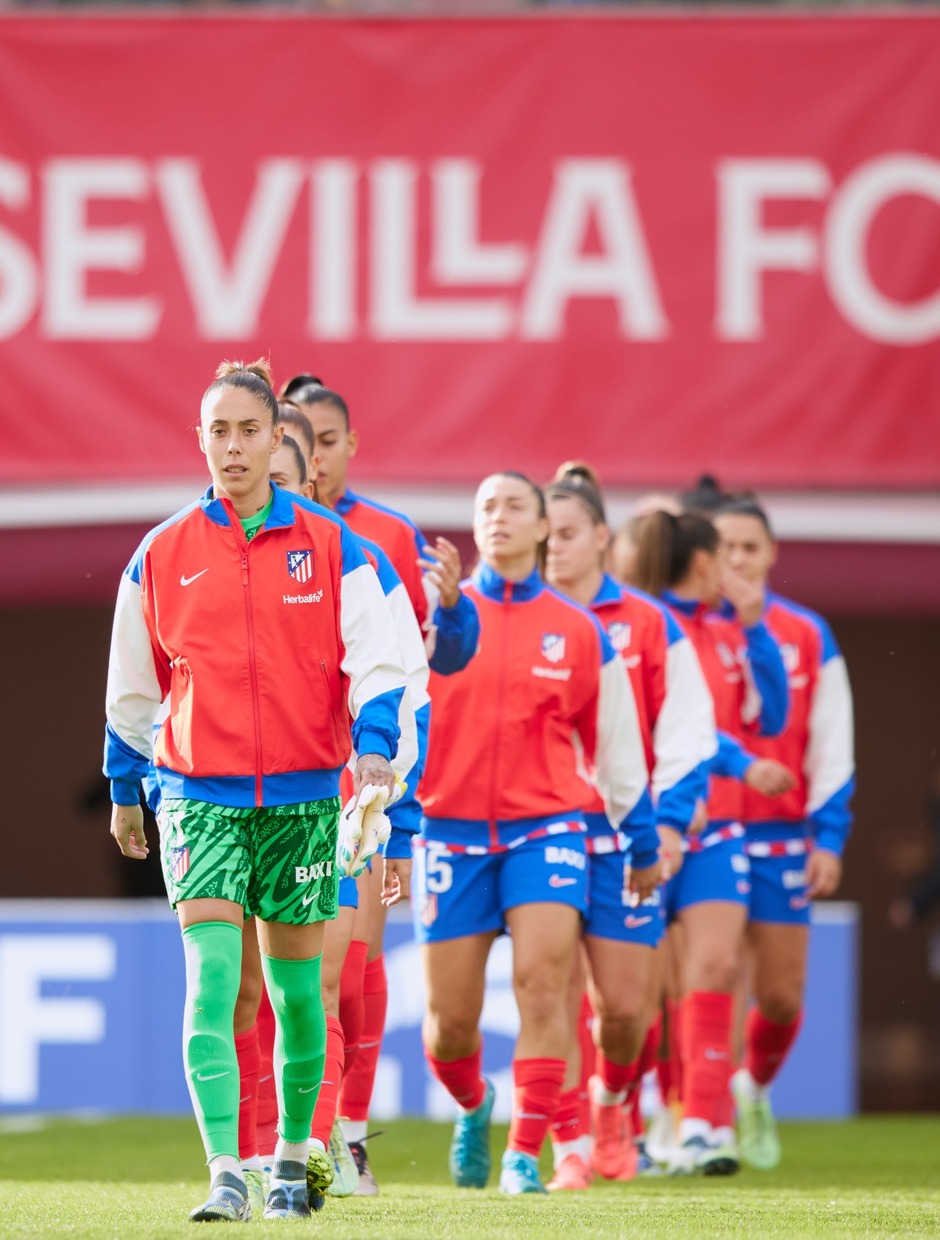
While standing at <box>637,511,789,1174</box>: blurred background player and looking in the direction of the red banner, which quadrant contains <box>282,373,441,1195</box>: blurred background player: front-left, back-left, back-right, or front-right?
back-left

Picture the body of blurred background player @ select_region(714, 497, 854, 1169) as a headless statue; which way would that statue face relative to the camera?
toward the camera

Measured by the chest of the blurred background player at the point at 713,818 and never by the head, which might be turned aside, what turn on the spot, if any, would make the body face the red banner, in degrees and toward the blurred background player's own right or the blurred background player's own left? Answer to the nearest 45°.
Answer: approximately 135° to the blurred background player's own left

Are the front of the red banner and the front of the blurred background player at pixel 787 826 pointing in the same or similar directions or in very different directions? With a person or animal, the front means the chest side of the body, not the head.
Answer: same or similar directions

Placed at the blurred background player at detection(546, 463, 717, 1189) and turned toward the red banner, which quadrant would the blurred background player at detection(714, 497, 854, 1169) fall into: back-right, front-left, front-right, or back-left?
front-right

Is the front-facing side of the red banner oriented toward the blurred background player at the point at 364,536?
yes

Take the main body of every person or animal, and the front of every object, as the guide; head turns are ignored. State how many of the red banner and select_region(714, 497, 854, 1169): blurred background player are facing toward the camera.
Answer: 2

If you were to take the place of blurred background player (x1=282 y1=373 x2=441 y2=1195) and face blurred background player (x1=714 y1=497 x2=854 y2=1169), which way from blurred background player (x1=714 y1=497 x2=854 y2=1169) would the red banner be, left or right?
left

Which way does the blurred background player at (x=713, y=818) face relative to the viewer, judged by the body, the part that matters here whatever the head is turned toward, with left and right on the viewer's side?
facing the viewer and to the right of the viewer

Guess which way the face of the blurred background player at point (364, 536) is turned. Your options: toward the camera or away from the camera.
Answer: toward the camera

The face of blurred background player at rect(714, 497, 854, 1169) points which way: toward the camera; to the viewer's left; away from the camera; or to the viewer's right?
toward the camera
